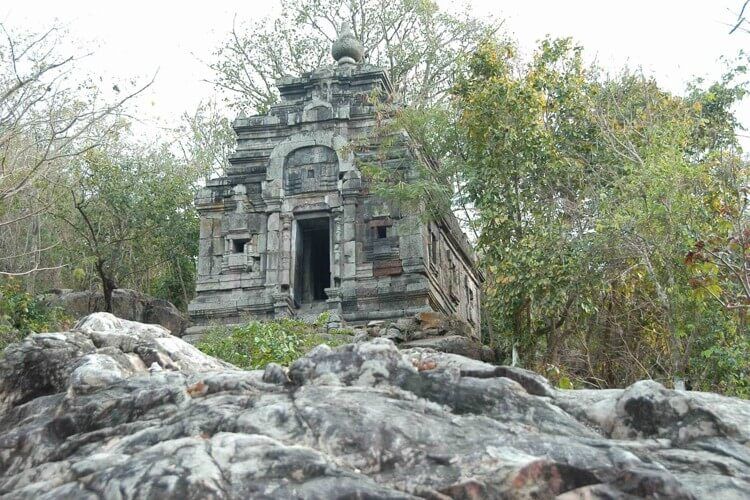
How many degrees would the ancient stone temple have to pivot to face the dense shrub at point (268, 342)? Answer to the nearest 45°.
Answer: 0° — it already faces it

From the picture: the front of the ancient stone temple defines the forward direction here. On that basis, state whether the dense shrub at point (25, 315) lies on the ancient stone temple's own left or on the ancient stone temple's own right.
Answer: on the ancient stone temple's own right

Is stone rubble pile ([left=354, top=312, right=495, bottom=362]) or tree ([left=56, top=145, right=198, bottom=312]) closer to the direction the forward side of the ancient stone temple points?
the stone rubble pile

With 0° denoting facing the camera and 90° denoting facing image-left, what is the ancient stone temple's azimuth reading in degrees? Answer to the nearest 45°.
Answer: approximately 0°
